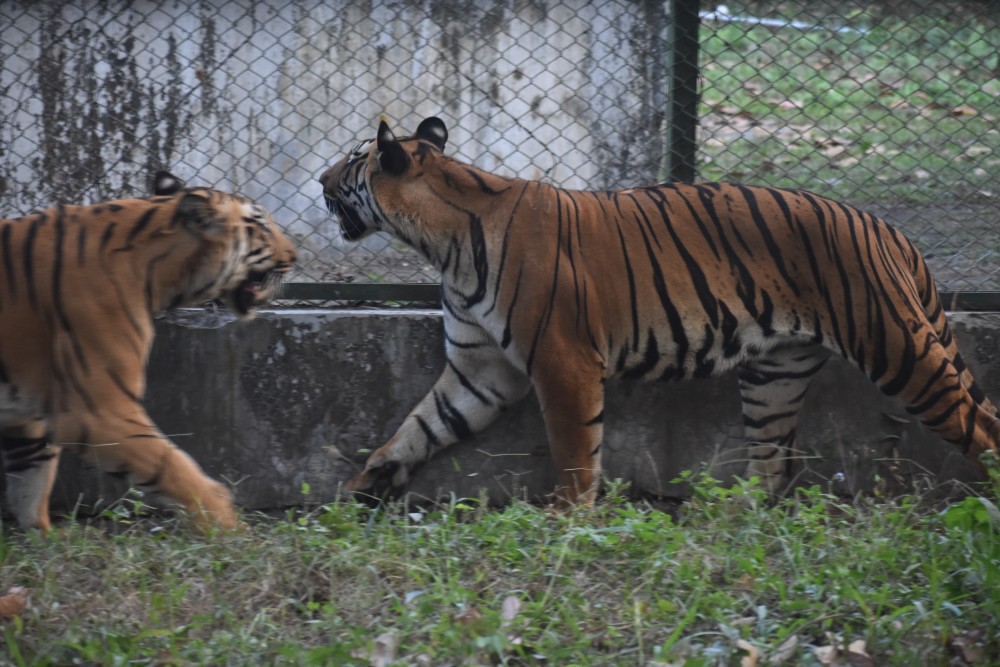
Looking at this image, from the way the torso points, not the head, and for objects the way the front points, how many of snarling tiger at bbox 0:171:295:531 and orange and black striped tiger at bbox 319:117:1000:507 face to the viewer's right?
1

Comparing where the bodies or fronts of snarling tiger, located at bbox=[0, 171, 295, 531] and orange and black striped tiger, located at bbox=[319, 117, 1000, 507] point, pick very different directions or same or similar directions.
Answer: very different directions

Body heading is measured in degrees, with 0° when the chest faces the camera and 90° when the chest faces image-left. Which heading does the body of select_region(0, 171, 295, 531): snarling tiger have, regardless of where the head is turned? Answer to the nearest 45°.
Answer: approximately 270°

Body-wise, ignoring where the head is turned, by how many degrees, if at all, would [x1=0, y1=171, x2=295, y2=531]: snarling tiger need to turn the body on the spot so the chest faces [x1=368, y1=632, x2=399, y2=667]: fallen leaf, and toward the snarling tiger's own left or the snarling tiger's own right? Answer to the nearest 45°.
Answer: approximately 45° to the snarling tiger's own right

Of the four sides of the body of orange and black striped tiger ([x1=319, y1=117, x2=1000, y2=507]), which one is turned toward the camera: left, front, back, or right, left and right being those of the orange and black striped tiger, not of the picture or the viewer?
left

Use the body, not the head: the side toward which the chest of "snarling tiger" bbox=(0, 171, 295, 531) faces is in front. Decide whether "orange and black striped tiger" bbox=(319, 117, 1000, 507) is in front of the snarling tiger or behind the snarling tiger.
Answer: in front

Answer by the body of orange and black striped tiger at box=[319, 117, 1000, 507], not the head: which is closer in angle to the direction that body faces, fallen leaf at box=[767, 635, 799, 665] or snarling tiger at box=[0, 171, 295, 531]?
the snarling tiger

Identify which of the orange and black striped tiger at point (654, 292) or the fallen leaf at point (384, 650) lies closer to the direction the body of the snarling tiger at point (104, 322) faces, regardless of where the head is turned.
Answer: the orange and black striped tiger

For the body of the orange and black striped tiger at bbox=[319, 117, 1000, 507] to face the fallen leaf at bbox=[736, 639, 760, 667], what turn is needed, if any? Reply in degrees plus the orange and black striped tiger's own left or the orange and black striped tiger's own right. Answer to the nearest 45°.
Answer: approximately 90° to the orange and black striped tiger's own left

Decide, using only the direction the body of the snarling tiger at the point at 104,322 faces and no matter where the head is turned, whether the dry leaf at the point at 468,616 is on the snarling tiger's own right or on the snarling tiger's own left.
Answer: on the snarling tiger's own right
